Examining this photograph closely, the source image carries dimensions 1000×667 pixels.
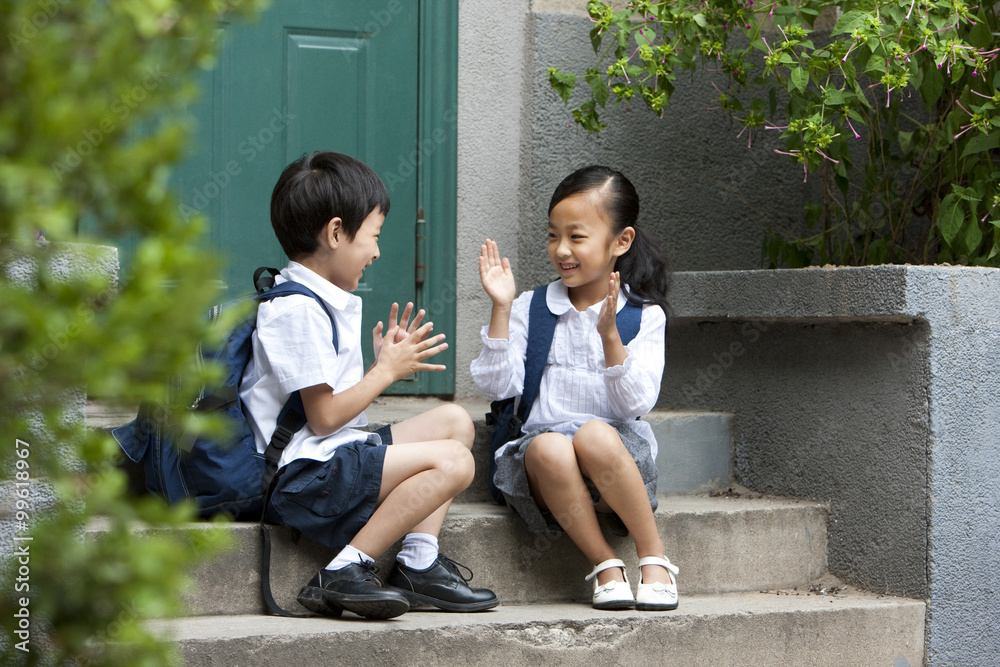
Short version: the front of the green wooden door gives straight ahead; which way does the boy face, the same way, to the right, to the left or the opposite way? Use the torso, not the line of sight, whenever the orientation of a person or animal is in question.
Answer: to the left

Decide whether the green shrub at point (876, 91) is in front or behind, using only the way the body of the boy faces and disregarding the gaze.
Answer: in front

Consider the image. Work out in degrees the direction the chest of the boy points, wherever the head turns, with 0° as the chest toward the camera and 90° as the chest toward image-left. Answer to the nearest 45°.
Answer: approximately 270°

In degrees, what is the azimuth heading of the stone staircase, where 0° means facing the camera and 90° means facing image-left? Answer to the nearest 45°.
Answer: approximately 0°

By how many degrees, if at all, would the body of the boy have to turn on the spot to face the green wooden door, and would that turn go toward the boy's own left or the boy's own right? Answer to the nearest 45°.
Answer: approximately 90° to the boy's own left

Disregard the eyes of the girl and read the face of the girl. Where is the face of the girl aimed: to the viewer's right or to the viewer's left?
to the viewer's left

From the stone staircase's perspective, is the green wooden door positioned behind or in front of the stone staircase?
behind

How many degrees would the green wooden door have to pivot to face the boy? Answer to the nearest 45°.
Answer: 0° — it already faces them

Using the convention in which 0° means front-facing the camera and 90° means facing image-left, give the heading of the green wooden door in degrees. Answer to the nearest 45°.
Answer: approximately 0°

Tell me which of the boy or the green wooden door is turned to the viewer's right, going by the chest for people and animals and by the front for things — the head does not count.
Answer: the boy

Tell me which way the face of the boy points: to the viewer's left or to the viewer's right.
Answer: to the viewer's right

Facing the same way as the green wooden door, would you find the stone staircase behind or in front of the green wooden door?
in front
